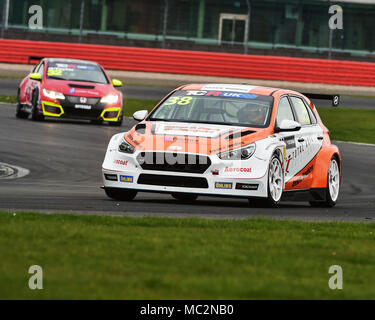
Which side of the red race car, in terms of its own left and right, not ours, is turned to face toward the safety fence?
back

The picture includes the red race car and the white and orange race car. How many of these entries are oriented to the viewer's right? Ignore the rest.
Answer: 0

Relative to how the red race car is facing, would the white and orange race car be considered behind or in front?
in front

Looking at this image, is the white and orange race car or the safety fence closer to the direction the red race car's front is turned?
the white and orange race car

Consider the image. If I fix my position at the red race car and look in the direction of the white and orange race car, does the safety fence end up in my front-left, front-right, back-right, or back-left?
back-left

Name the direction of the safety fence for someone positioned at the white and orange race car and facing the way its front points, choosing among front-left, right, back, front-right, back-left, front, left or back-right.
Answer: back-right

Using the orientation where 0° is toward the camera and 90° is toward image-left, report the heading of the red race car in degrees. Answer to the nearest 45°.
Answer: approximately 0°

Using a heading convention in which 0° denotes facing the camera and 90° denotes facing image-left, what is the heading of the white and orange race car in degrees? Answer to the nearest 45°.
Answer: approximately 45°
